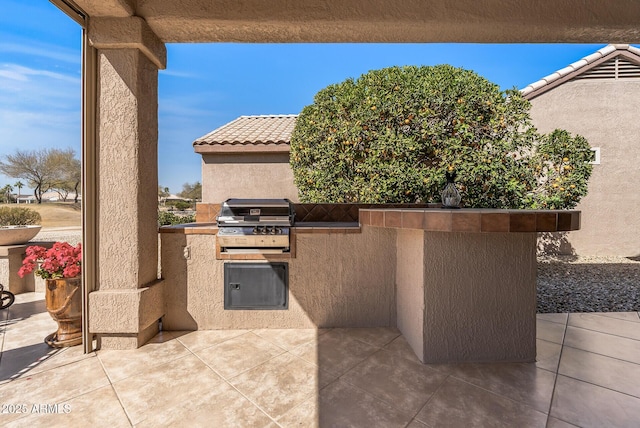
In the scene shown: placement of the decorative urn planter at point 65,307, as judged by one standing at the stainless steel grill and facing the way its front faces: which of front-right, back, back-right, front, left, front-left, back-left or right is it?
right

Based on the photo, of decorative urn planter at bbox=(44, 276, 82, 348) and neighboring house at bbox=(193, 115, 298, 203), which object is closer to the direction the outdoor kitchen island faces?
the decorative urn planter

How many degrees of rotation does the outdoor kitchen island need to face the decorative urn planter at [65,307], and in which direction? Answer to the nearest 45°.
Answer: approximately 90° to its right

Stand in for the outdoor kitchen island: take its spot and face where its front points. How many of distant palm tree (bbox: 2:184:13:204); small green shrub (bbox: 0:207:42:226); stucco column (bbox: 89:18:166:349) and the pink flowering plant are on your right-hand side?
4

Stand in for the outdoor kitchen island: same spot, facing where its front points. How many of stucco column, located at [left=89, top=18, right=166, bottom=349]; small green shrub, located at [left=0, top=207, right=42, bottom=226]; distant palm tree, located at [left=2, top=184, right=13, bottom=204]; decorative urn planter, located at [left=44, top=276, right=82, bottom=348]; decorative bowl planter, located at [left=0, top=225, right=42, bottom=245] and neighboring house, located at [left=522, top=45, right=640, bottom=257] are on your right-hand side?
5

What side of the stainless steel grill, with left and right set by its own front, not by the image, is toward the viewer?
front

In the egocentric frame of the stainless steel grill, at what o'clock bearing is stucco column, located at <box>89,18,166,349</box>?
The stucco column is roughly at 3 o'clock from the stainless steel grill.

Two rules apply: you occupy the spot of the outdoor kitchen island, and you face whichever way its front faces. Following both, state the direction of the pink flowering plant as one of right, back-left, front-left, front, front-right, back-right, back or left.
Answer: right

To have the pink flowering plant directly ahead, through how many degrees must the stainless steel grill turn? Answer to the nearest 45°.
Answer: approximately 90° to its right

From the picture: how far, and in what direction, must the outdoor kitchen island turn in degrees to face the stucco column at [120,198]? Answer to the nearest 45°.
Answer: approximately 90° to its right

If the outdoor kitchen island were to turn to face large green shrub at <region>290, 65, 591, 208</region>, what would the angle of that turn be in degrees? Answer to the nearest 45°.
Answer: approximately 180°

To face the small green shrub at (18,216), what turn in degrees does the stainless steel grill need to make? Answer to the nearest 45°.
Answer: approximately 135° to its right

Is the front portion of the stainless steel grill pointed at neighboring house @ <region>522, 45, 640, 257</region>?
no

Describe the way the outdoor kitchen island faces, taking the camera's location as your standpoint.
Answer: facing the viewer

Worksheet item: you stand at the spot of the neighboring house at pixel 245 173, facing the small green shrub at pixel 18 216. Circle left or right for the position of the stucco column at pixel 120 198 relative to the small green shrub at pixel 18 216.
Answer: left

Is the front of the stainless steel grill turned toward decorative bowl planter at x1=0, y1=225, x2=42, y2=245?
no
